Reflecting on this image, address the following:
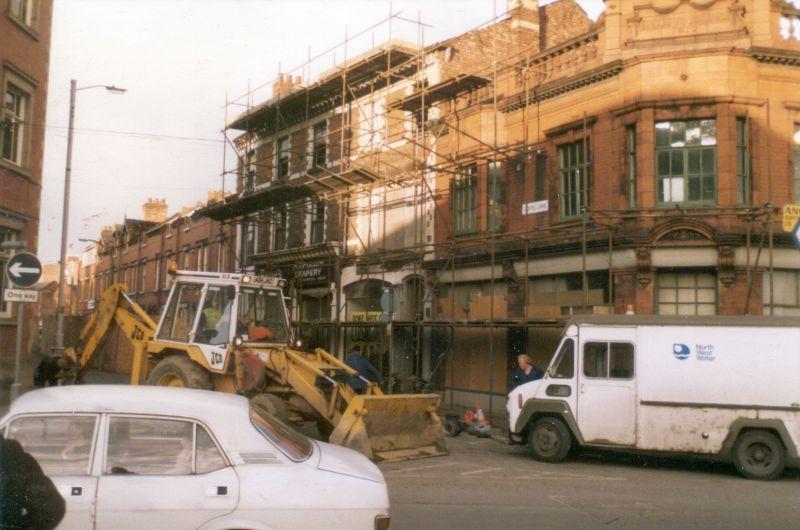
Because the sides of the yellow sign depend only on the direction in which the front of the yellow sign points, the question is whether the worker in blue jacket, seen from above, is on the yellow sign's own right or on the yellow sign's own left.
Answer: on the yellow sign's own right

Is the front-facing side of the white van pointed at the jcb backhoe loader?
yes

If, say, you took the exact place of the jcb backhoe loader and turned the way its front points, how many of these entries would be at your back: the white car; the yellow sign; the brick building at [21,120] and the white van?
1

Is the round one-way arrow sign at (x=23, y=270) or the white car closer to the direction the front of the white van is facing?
the round one-way arrow sign

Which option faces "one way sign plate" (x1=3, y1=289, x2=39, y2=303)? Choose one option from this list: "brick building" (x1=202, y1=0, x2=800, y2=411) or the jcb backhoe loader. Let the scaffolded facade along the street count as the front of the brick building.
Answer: the brick building

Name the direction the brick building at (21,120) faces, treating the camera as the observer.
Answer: facing the viewer and to the right of the viewer

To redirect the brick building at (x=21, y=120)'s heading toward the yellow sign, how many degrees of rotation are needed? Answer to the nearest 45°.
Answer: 0° — it already faces it

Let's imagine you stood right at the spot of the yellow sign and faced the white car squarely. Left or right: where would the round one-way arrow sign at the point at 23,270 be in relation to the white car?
right

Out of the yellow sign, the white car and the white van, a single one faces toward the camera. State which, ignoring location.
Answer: the yellow sign

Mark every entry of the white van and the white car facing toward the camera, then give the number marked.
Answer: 0

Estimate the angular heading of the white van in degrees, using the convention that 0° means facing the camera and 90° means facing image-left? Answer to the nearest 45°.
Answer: approximately 90°

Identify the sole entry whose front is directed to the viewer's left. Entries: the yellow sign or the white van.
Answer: the white van

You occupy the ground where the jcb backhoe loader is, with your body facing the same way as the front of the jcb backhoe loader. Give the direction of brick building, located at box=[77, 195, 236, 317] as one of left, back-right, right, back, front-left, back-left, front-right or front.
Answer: back-left

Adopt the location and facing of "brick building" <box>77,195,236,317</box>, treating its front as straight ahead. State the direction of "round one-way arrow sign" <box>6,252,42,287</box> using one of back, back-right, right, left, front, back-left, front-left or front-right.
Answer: front-left
